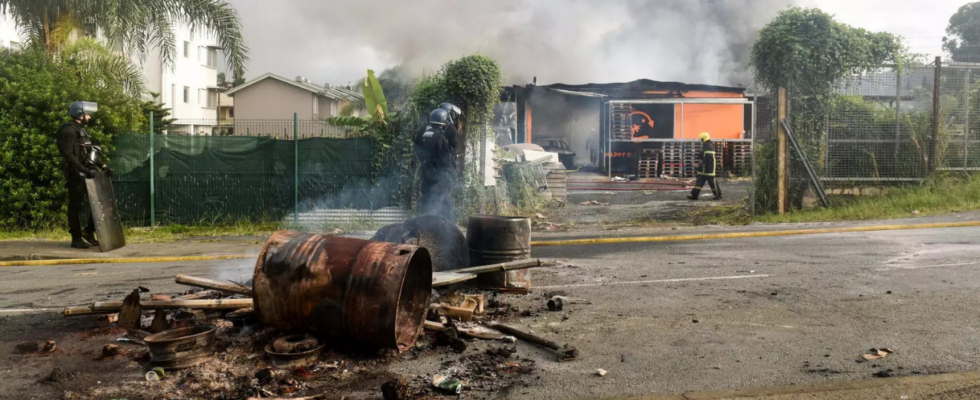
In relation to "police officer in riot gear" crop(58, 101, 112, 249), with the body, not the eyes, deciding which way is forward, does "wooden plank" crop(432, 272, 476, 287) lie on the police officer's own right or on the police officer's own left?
on the police officer's own right

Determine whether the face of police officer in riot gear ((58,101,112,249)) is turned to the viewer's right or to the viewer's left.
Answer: to the viewer's right

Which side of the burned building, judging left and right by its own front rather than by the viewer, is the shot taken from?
front

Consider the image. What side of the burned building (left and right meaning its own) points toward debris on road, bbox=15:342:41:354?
front

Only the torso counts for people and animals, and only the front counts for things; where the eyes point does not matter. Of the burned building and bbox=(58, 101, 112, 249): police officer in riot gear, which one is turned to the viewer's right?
the police officer in riot gear

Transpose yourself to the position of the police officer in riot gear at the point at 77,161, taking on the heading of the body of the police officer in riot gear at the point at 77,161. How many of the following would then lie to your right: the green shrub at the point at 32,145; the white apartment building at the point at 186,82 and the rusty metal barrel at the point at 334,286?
1

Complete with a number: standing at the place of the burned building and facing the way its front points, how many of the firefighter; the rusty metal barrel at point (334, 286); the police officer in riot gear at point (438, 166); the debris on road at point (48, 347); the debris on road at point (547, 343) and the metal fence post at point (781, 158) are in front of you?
6

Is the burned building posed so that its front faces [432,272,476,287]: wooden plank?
yes

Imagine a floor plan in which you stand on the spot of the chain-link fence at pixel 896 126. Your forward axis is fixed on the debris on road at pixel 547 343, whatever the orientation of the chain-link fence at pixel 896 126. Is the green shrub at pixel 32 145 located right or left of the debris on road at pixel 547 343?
right

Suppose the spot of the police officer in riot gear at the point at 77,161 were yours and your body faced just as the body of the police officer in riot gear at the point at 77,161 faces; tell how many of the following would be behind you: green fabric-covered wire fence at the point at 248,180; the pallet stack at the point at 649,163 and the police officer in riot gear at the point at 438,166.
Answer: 0

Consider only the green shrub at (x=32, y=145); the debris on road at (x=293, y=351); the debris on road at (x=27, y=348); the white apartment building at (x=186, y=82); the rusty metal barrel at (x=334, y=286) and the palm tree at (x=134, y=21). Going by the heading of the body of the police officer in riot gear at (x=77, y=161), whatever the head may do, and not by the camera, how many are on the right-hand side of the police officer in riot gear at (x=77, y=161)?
3

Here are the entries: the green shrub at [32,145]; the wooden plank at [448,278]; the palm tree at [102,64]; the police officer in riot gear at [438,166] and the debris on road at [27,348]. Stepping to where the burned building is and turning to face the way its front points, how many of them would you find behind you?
0

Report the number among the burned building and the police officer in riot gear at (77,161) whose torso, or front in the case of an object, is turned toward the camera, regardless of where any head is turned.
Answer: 1

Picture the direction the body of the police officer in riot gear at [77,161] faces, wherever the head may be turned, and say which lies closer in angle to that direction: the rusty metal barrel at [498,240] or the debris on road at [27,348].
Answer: the rusty metal barrel

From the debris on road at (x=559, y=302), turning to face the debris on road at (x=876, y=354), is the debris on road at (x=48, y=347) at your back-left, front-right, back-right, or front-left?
back-right

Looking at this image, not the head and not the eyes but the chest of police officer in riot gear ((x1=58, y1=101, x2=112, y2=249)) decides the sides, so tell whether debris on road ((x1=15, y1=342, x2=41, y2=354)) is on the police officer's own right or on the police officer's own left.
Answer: on the police officer's own right

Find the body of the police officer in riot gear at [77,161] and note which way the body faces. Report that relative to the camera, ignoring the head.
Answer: to the viewer's right

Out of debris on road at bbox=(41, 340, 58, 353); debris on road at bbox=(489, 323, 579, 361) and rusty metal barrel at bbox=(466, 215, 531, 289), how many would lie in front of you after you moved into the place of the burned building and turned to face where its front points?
3
